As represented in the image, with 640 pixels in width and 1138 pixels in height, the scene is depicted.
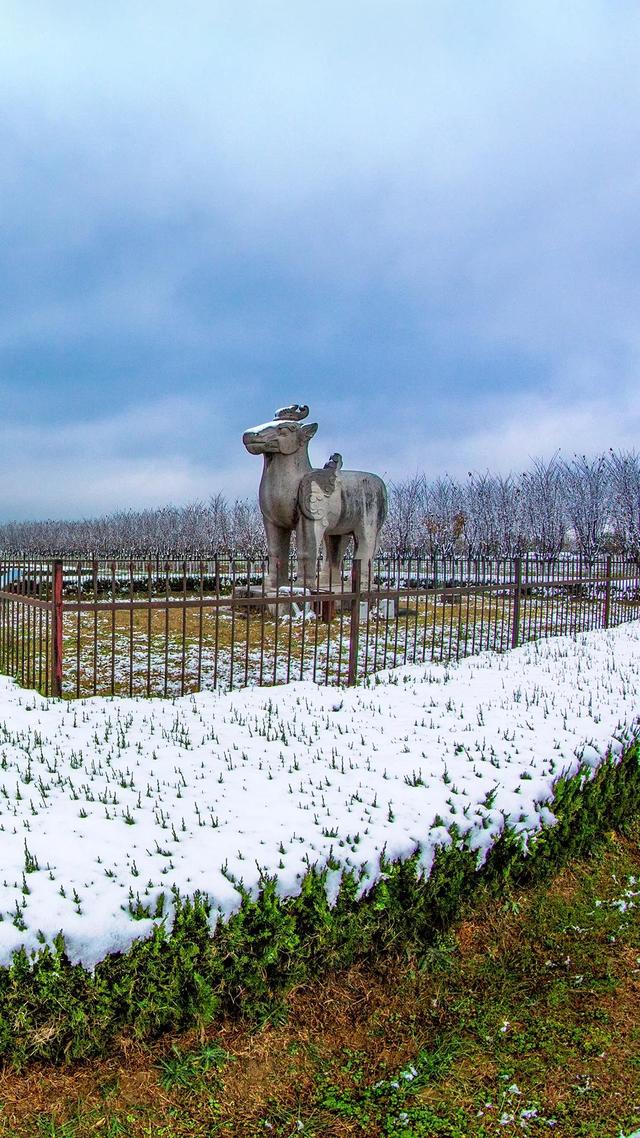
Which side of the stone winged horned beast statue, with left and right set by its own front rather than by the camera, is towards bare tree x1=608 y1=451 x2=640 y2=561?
back

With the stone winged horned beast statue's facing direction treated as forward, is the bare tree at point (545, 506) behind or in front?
behind

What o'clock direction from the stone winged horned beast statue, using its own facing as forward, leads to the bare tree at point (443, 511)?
The bare tree is roughly at 5 o'clock from the stone winged horned beast statue.

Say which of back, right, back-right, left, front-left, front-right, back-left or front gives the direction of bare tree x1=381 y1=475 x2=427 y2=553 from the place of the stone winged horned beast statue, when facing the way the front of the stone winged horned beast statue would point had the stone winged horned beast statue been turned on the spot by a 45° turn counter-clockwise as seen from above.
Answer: back

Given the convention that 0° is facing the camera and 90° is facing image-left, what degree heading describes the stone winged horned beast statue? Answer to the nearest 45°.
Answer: approximately 45°

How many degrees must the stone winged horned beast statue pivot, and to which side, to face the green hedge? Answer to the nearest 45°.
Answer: approximately 45° to its left

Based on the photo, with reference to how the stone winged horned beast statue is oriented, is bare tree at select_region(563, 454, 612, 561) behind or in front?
behind

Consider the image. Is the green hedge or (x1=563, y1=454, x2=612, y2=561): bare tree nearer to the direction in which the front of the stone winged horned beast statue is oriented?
the green hedge
